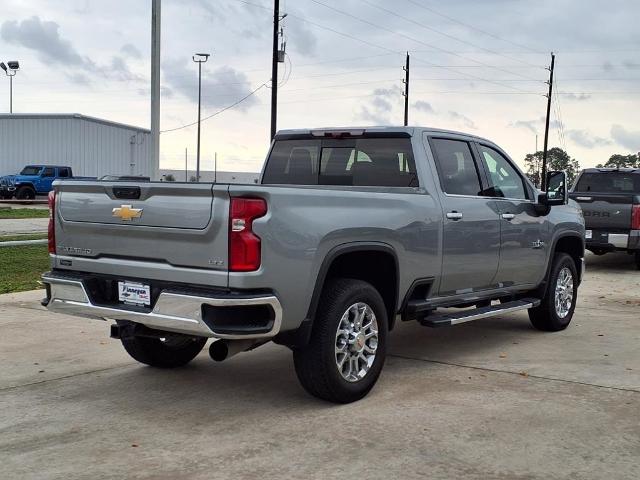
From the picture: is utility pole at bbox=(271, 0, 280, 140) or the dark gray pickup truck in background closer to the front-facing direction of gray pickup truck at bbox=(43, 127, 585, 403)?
the dark gray pickup truck in background

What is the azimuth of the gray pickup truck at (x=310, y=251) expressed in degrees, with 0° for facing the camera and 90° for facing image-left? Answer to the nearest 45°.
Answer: approximately 225°

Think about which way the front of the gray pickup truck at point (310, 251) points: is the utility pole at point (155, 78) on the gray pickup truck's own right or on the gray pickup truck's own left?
on the gray pickup truck's own left

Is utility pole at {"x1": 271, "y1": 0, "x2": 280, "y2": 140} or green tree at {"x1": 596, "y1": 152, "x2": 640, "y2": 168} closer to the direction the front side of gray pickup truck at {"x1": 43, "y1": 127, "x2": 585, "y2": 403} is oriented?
the green tree

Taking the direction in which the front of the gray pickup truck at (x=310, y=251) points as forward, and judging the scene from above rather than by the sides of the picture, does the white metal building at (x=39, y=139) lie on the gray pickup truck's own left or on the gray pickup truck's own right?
on the gray pickup truck's own left

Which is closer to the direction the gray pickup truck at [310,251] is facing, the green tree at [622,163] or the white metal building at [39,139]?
the green tree

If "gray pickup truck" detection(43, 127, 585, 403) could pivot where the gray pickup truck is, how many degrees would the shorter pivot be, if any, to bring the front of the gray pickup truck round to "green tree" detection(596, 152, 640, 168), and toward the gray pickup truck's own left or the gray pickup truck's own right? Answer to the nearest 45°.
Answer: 0° — it already faces it

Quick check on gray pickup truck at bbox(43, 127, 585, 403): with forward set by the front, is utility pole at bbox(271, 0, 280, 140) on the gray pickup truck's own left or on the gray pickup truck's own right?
on the gray pickup truck's own left

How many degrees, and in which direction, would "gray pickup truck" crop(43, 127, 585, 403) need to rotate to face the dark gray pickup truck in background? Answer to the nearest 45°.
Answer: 0° — it already faces it
